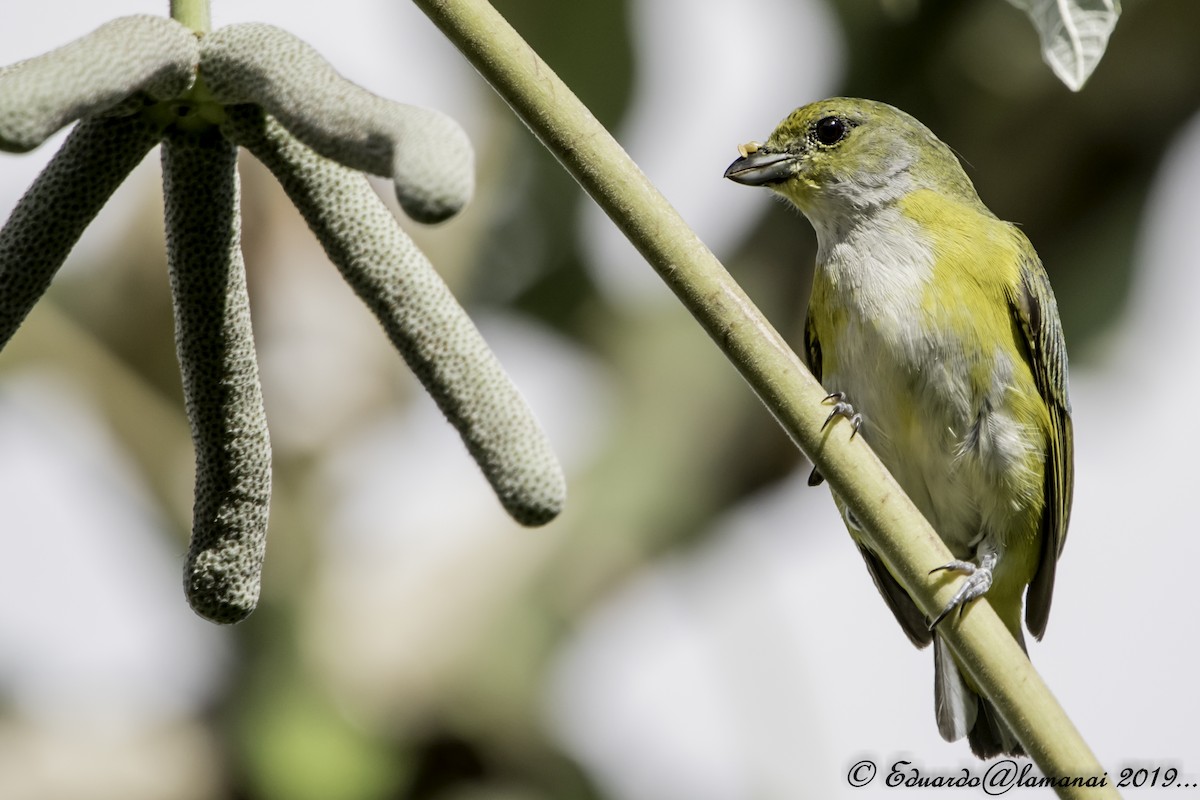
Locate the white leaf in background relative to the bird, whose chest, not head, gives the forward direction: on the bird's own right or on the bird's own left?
on the bird's own left

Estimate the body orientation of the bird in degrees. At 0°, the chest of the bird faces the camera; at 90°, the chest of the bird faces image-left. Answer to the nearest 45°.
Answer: approximately 45°
